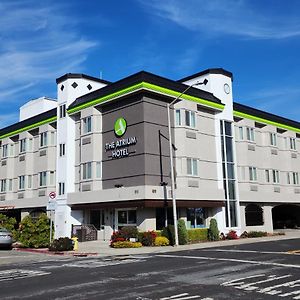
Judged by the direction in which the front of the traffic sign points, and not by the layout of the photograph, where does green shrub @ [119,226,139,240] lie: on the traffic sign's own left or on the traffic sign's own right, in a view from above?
on the traffic sign's own left

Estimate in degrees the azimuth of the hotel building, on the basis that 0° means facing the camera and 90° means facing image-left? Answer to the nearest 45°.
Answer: approximately 45°

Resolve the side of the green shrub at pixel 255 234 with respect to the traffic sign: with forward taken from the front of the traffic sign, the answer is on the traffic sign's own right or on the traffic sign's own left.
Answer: on the traffic sign's own left

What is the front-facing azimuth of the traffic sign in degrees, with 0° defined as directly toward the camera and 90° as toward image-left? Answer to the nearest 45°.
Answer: approximately 0°

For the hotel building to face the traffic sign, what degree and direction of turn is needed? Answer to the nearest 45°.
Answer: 0° — it already faces it

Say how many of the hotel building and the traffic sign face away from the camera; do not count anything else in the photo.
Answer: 0

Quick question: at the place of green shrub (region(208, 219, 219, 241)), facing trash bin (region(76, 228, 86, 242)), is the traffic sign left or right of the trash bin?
left

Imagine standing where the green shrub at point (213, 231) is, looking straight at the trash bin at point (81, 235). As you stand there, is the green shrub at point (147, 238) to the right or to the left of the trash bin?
left

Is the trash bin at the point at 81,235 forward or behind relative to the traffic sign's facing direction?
behind

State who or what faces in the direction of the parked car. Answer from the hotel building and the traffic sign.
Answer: the hotel building

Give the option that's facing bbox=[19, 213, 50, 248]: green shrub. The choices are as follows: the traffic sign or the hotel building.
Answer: the hotel building
